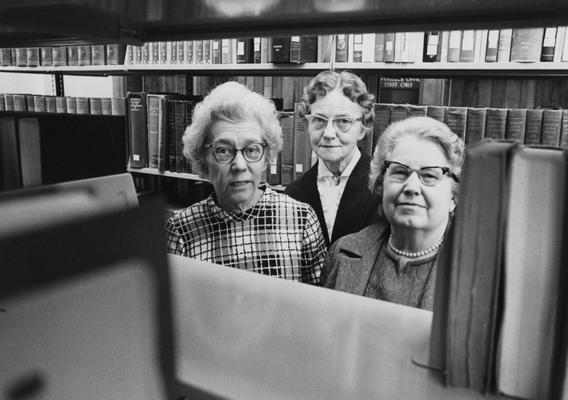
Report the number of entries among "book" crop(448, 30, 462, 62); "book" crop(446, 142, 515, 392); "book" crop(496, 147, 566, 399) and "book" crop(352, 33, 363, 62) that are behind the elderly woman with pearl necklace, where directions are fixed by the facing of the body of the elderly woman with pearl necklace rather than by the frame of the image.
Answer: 2

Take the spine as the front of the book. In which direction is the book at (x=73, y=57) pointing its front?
toward the camera

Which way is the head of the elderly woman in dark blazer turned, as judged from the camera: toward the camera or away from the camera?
toward the camera

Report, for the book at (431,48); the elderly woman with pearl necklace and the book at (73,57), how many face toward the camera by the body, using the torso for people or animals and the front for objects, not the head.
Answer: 3

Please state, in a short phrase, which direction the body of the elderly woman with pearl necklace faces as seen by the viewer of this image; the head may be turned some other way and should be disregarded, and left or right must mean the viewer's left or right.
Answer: facing the viewer

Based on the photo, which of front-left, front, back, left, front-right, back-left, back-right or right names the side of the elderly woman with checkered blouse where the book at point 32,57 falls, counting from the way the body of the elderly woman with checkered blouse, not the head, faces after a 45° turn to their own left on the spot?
back

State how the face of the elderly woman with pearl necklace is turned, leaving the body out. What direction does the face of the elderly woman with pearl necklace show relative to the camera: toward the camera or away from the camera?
toward the camera

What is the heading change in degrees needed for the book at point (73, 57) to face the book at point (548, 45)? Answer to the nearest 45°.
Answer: approximately 45° to its left

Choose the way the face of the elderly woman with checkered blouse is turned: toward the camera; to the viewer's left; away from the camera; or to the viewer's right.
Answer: toward the camera

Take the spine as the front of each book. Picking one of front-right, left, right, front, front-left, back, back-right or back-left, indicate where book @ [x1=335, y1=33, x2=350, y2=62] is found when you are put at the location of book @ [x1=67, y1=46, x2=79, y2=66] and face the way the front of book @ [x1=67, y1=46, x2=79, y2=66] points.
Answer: front-left

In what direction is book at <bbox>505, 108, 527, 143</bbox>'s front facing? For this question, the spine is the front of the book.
toward the camera

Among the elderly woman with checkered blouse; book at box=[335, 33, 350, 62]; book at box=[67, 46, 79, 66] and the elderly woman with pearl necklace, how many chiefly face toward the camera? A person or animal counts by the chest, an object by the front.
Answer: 4

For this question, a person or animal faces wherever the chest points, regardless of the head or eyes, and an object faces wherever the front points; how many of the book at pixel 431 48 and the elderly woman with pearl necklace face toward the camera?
2

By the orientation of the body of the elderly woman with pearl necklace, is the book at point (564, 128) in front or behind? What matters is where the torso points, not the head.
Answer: behind

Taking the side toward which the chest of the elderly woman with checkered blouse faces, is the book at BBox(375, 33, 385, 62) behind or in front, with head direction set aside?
behind

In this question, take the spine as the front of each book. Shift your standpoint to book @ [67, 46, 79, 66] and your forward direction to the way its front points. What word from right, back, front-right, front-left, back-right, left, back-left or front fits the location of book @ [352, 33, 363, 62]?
front-left

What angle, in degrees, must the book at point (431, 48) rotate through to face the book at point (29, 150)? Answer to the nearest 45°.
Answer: approximately 45° to its right

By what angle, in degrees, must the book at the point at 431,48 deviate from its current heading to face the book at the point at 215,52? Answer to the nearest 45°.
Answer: approximately 90° to its right
